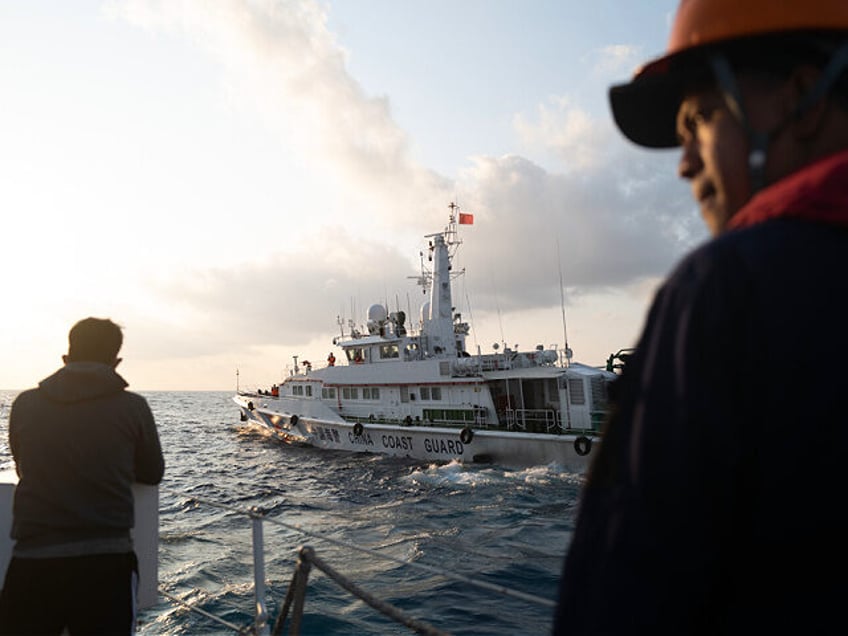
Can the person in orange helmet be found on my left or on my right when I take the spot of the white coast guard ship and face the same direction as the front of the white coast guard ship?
on my left

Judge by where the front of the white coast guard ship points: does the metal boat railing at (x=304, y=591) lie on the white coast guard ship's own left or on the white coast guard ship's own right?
on the white coast guard ship's own left

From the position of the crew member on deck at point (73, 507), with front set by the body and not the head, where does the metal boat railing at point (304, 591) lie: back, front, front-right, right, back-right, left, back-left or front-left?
right

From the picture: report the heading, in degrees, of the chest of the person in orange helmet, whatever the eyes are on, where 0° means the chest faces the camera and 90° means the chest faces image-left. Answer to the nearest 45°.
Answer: approximately 135°

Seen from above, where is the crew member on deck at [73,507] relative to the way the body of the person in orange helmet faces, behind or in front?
in front

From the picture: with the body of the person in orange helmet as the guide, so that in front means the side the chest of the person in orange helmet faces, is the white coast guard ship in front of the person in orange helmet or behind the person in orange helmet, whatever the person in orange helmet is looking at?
in front

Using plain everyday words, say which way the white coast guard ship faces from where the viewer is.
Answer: facing away from the viewer and to the left of the viewer

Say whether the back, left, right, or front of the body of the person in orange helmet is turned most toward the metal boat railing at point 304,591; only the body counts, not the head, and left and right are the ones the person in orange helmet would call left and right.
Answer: front

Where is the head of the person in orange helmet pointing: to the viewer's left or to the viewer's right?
to the viewer's left

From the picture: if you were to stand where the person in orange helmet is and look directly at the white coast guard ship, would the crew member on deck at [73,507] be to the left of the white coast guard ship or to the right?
left

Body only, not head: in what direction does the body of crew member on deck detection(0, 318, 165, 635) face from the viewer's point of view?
away from the camera
